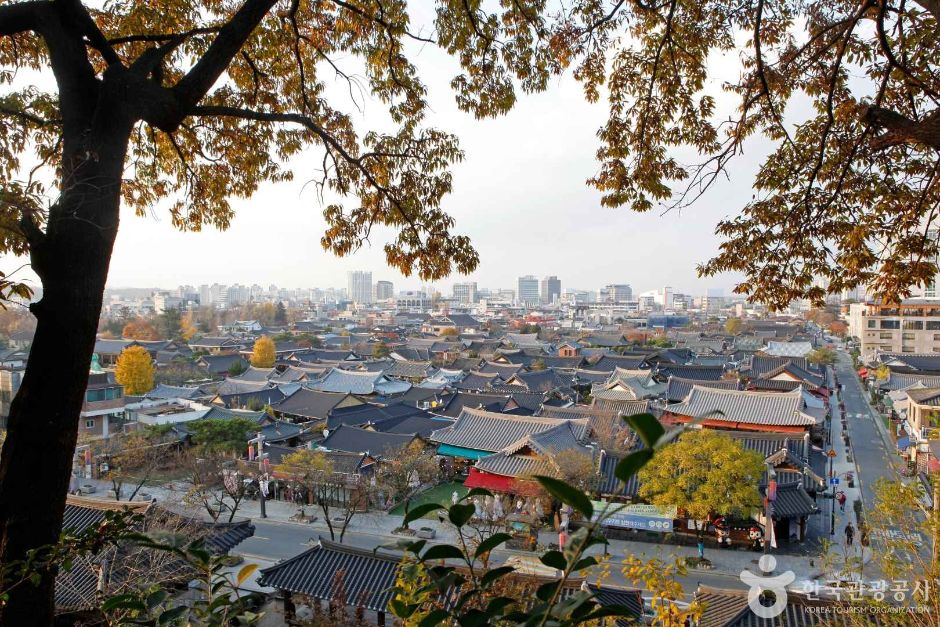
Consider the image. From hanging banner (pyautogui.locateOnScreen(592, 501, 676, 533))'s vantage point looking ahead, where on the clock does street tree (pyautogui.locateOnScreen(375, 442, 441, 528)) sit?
The street tree is roughly at 3 o'clock from the hanging banner.

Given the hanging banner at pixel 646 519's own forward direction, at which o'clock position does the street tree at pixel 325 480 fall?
The street tree is roughly at 3 o'clock from the hanging banner.

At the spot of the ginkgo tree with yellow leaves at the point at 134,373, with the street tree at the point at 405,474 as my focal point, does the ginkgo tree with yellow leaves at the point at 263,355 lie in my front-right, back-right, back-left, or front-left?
back-left

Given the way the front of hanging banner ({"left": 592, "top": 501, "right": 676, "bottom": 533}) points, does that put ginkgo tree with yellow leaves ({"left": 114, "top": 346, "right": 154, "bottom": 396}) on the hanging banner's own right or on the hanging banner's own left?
on the hanging banner's own right

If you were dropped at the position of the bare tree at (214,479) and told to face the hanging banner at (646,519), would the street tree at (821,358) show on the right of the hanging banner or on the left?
left

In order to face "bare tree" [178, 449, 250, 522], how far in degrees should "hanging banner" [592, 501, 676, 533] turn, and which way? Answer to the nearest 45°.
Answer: approximately 90° to its right

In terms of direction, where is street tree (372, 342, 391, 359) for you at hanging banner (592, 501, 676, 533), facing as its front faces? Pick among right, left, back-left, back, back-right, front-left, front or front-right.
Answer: back-right

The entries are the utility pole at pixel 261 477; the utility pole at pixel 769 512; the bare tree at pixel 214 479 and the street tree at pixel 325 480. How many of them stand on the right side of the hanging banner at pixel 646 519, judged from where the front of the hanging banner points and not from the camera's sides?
3

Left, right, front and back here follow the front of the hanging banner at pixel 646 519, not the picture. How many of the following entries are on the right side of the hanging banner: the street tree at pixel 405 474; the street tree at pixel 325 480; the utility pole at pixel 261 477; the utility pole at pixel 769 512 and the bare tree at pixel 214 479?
4

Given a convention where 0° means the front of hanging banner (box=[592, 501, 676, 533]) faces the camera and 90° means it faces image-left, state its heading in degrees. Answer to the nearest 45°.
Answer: approximately 0°

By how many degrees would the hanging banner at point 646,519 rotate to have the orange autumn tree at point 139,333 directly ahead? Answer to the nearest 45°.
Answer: approximately 135° to its right

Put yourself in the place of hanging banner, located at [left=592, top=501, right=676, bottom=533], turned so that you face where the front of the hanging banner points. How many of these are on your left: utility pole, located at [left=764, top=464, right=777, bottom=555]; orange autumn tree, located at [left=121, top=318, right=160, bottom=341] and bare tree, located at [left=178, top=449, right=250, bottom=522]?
1

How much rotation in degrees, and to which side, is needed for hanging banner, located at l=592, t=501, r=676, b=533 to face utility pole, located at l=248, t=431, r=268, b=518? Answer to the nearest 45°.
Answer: approximately 90° to its right

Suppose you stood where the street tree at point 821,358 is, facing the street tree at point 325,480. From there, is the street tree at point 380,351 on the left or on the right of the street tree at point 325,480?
right

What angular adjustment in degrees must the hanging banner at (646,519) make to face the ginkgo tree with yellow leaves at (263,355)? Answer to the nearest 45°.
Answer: approximately 135° to its right
